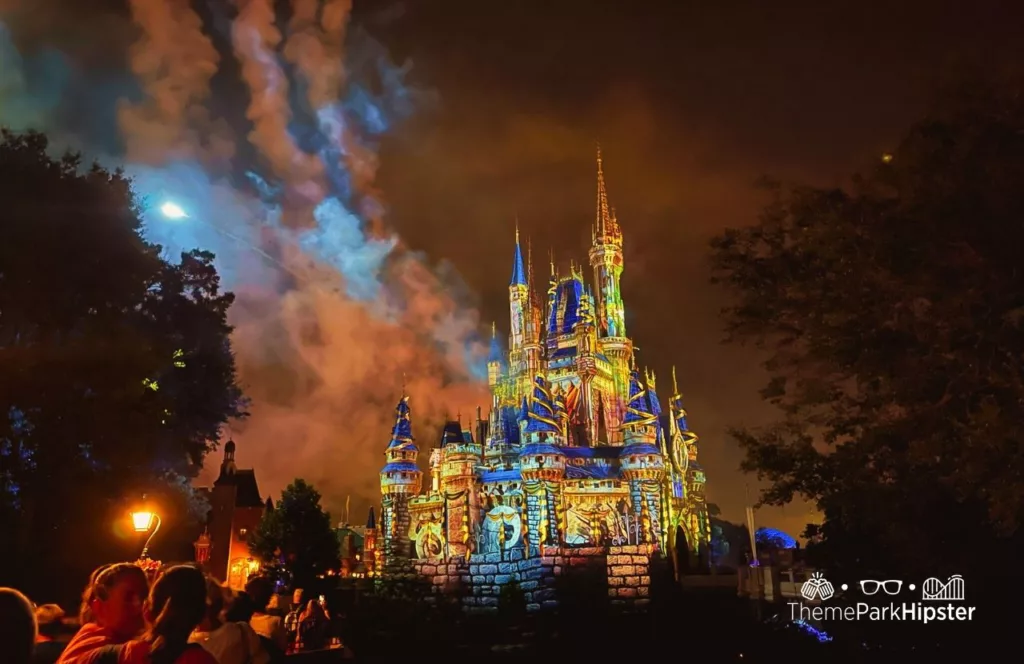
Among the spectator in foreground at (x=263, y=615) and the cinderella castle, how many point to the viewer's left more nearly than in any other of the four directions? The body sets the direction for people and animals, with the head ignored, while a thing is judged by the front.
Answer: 0

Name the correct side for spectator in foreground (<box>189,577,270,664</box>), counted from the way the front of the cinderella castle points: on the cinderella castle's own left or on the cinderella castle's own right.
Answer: on the cinderella castle's own right

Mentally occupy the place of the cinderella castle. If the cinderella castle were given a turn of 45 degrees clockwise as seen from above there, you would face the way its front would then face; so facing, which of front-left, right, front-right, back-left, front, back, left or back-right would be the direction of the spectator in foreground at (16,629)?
front

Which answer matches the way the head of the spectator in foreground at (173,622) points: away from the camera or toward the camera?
away from the camera

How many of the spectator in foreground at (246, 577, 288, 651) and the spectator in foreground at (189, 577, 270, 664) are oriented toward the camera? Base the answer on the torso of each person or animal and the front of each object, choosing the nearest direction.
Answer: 0

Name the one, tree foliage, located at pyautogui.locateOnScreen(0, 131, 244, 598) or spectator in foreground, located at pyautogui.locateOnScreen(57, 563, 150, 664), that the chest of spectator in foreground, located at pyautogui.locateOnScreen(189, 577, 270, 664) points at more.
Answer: the tree foliage

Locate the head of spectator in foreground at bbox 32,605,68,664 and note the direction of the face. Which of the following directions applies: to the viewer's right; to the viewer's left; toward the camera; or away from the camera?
away from the camera

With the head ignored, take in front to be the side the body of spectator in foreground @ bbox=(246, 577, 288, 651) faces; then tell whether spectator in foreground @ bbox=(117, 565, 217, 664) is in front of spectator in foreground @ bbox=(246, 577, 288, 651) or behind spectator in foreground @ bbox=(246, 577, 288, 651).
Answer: behind

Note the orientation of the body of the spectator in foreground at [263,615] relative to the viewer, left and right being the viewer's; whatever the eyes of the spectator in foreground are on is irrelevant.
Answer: facing away from the viewer and to the right of the viewer
